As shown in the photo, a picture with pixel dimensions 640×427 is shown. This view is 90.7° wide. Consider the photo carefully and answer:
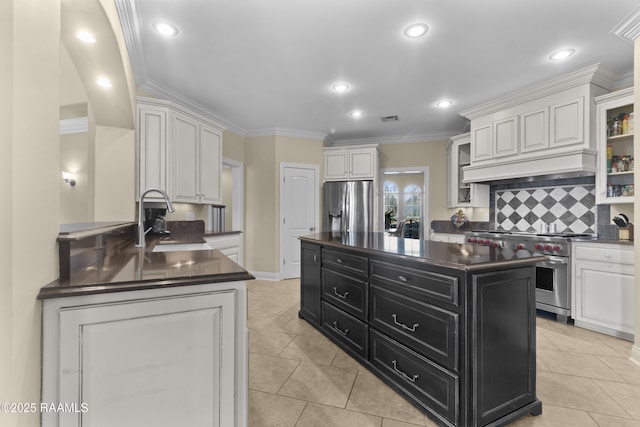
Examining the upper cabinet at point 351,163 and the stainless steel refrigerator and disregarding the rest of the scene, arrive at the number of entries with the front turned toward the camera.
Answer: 2

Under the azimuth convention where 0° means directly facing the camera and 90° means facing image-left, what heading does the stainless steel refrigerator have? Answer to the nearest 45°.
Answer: approximately 0°

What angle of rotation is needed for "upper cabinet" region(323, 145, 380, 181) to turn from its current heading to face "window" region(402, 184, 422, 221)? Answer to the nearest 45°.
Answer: approximately 135° to its left

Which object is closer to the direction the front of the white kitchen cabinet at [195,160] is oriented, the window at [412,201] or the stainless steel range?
the stainless steel range

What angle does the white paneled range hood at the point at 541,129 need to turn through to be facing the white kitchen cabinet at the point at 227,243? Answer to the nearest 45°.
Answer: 0° — it already faces it

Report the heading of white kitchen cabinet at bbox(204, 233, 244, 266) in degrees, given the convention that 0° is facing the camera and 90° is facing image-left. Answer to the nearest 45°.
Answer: approximately 315°

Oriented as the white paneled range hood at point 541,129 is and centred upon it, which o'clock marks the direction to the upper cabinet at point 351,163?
the upper cabinet at point 351,163 is roughly at 2 o'clock from the white paneled range hood at point 541,129.
